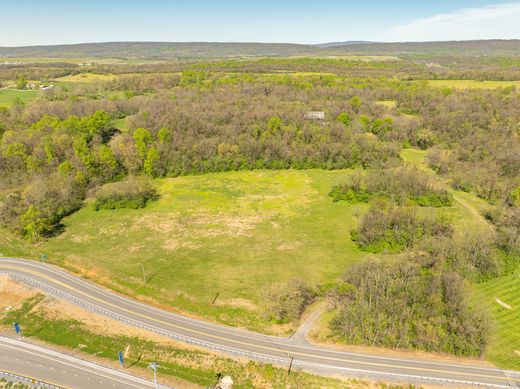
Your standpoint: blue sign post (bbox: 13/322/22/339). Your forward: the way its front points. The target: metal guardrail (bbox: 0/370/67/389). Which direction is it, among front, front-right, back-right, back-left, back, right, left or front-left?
front-right

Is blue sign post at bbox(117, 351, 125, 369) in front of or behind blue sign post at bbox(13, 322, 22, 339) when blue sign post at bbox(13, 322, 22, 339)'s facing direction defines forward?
in front

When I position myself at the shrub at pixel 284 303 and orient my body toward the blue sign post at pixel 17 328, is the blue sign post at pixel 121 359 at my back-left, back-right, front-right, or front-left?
front-left

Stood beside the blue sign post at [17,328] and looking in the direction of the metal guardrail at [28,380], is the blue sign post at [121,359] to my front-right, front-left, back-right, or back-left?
front-left

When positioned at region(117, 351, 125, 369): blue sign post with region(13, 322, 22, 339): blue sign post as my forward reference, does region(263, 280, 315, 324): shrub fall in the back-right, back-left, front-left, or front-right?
back-right

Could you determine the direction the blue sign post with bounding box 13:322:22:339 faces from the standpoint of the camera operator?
facing the viewer and to the right of the viewer
